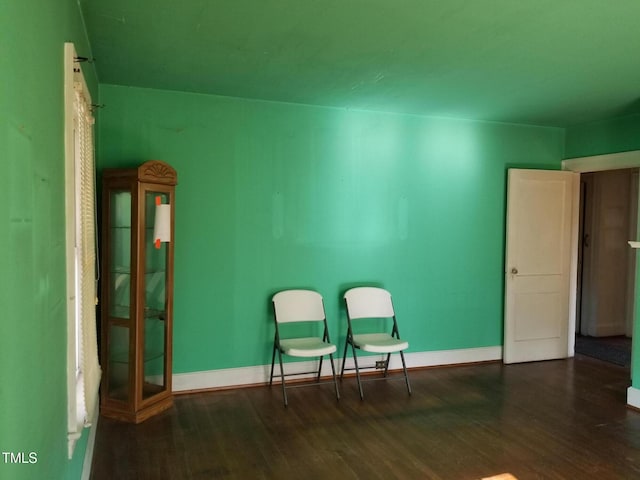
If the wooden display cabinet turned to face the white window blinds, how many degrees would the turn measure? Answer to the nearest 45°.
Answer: approximately 45° to its right

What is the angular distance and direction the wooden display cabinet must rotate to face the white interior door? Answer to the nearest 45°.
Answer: approximately 45° to its left

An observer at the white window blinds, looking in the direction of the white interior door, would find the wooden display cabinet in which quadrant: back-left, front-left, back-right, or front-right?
front-left

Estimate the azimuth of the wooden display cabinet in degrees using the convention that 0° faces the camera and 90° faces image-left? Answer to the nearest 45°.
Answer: approximately 315°
